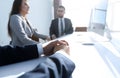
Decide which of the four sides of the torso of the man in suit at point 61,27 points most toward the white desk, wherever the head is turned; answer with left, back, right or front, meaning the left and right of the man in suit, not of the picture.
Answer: front

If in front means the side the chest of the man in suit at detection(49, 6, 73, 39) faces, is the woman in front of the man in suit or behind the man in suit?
in front

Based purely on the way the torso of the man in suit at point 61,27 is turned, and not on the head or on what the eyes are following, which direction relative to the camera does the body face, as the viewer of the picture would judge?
toward the camera
